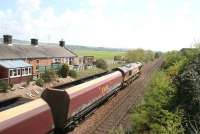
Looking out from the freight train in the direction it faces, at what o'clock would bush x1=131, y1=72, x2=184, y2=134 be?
The bush is roughly at 2 o'clock from the freight train.

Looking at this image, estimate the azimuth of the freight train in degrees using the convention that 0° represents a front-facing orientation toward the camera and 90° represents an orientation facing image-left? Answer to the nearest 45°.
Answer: approximately 225°
